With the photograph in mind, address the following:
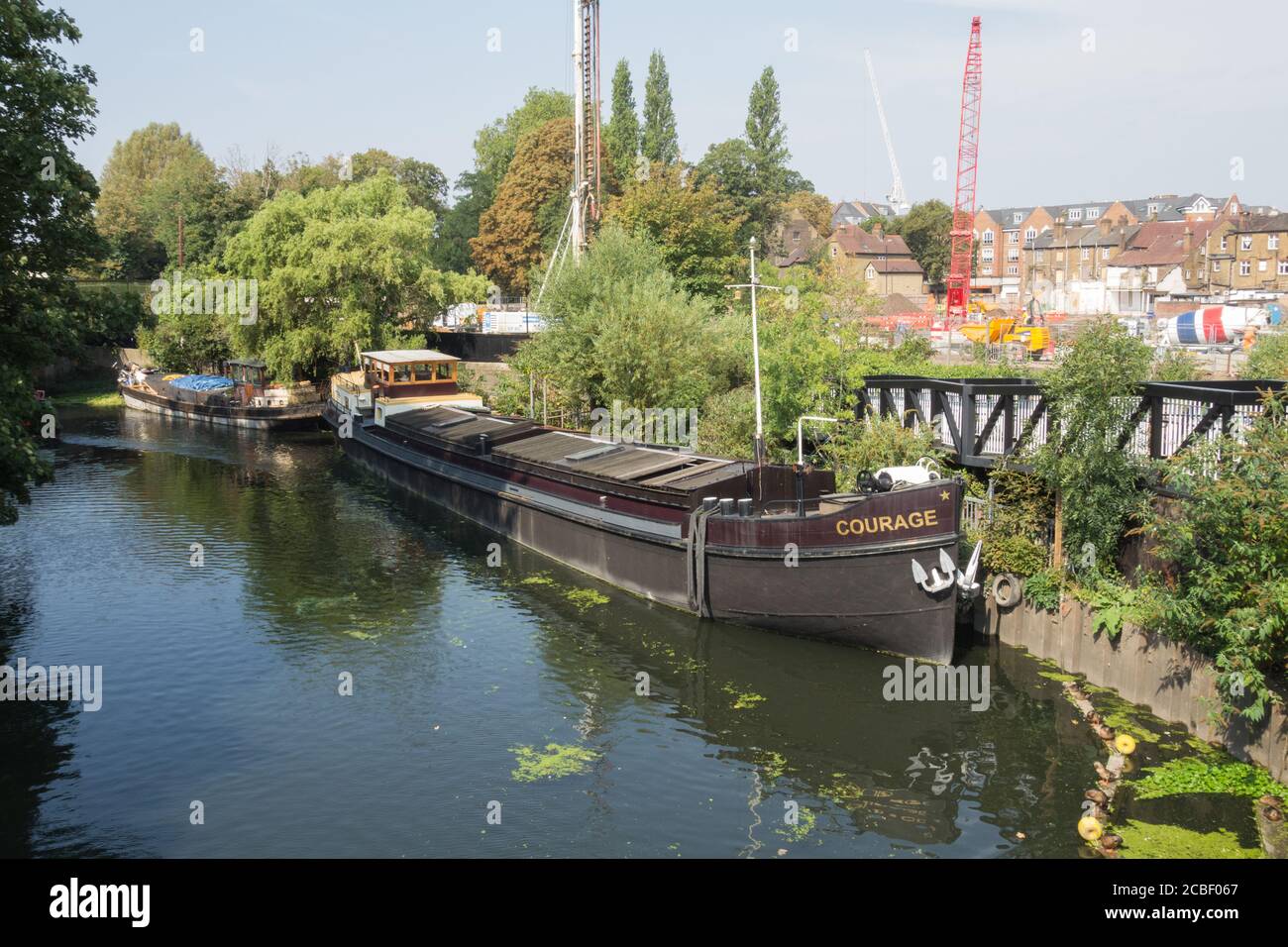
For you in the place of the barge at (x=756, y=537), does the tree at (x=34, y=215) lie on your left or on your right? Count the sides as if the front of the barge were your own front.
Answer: on your right

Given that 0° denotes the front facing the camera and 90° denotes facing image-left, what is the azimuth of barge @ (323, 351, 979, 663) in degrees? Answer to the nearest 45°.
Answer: approximately 315°

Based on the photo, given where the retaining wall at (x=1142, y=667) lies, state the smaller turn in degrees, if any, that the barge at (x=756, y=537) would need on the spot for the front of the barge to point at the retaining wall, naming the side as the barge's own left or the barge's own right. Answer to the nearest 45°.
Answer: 0° — it already faces it

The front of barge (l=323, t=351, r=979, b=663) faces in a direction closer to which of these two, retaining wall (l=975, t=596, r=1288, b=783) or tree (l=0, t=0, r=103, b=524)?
the retaining wall

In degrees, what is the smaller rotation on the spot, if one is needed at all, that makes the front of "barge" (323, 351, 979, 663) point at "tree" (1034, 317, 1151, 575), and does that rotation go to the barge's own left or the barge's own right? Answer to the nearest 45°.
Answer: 0° — it already faces it
